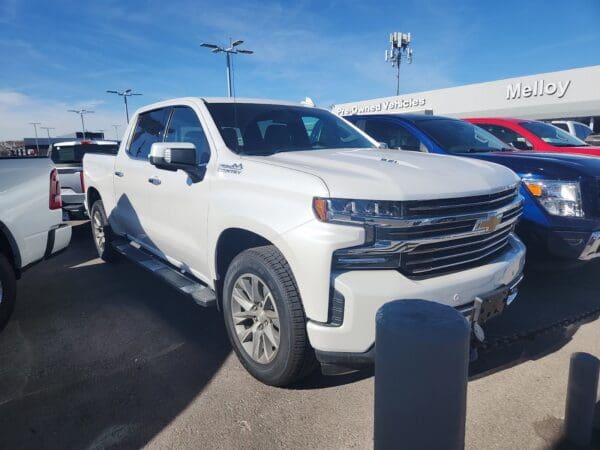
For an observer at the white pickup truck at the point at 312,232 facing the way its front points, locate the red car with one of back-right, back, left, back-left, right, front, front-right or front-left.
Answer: left

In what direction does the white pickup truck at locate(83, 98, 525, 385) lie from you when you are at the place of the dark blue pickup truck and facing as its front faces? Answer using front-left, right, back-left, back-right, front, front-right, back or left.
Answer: right

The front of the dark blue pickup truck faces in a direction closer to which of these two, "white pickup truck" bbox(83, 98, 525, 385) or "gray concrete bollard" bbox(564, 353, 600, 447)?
the gray concrete bollard

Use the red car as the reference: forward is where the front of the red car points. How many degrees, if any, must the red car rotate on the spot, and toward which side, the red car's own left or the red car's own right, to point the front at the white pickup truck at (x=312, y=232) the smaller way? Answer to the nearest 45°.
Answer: approximately 45° to the red car's own right

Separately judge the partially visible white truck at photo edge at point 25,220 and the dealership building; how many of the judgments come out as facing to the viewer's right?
0

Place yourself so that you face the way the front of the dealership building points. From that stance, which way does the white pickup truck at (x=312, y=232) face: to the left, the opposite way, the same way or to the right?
to the left

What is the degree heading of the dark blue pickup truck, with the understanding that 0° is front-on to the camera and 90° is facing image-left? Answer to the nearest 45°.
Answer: approximately 315°

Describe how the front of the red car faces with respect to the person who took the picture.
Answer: facing the viewer and to the right of the viewer

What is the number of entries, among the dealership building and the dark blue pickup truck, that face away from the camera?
0

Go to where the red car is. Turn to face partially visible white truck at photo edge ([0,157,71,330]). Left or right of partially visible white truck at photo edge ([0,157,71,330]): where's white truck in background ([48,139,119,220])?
right
